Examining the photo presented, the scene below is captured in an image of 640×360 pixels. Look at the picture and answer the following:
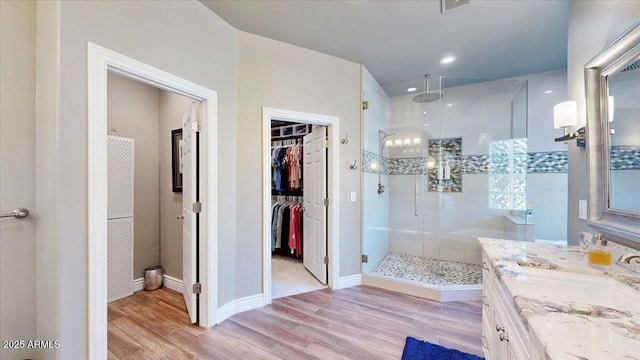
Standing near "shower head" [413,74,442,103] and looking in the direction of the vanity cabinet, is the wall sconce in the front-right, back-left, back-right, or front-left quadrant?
front-left

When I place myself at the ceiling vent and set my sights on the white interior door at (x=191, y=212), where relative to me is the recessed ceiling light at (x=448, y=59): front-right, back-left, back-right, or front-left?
back-right

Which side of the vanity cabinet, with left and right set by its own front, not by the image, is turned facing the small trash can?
front

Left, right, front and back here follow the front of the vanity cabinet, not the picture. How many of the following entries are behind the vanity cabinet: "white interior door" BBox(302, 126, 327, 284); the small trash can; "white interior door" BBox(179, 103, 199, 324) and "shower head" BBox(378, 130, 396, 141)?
0

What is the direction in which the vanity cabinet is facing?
to the viewer's left

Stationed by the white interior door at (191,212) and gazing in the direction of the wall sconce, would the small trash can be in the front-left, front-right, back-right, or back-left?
back-left

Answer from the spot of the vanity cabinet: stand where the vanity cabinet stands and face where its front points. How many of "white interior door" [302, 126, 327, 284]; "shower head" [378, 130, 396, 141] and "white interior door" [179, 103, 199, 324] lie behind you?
0

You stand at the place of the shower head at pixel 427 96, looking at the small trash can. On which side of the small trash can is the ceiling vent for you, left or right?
left

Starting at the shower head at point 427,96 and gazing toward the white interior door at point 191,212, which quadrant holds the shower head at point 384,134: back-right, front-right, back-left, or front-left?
front-right
